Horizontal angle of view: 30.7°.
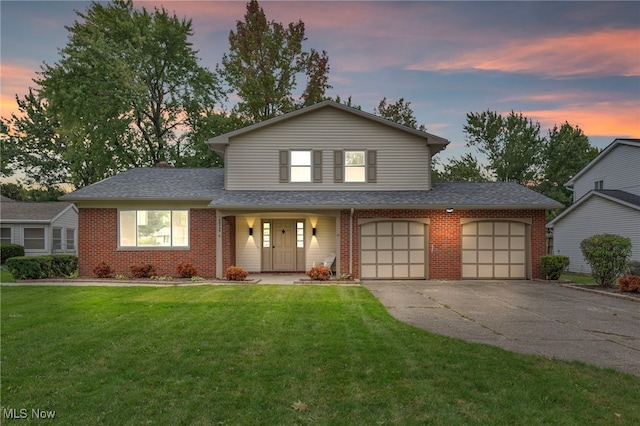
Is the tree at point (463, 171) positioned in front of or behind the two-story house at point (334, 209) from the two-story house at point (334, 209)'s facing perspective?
behind

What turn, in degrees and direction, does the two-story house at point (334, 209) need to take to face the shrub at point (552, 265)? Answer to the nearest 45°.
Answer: approximately 90° to its left

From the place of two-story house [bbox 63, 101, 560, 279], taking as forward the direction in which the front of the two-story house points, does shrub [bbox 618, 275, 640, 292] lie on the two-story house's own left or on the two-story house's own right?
on the two-story house's own left

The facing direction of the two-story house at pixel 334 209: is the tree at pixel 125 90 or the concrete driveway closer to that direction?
the concrete driveway

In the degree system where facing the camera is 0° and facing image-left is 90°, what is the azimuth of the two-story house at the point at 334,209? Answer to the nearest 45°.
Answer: approximately 0°

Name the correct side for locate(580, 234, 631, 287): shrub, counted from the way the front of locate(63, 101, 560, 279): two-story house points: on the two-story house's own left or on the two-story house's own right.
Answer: on the two-story house's own left

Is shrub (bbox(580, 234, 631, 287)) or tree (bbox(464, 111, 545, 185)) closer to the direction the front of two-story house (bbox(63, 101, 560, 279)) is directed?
the shrub
